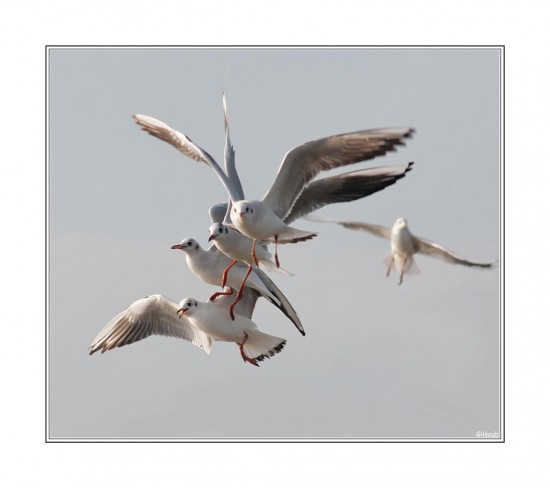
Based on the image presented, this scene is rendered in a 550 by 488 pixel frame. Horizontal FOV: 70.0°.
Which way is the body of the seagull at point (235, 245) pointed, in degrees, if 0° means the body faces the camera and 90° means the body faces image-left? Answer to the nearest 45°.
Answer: approximately 45°

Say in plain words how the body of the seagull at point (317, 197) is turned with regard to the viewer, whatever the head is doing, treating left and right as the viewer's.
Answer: facing the viewer and to the left of the viewer

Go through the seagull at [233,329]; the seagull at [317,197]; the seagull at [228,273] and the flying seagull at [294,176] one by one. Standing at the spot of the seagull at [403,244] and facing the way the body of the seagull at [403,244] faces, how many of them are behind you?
0

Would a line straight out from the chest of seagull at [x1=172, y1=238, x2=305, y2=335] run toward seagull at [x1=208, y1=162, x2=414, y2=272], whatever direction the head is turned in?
no

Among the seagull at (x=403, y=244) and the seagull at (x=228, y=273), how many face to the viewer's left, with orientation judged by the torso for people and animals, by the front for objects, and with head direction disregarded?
1

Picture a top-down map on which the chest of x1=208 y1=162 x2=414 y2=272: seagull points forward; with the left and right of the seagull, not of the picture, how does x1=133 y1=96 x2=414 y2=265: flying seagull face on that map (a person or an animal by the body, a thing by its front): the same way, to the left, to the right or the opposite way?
the same way

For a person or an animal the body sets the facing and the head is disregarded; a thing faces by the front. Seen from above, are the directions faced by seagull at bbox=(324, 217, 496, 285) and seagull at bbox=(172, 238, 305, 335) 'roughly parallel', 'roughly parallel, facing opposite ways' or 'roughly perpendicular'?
roughly perpendicular

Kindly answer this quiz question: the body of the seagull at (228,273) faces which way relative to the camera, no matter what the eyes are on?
to the viewer's left

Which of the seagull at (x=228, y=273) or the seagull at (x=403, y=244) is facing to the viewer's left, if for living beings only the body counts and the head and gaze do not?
the seagull at (x=228, y=273)

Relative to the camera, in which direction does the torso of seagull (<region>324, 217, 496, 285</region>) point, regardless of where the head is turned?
toward the camera

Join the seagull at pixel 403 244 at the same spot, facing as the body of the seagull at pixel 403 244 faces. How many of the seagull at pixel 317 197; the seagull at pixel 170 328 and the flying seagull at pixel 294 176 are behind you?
0
